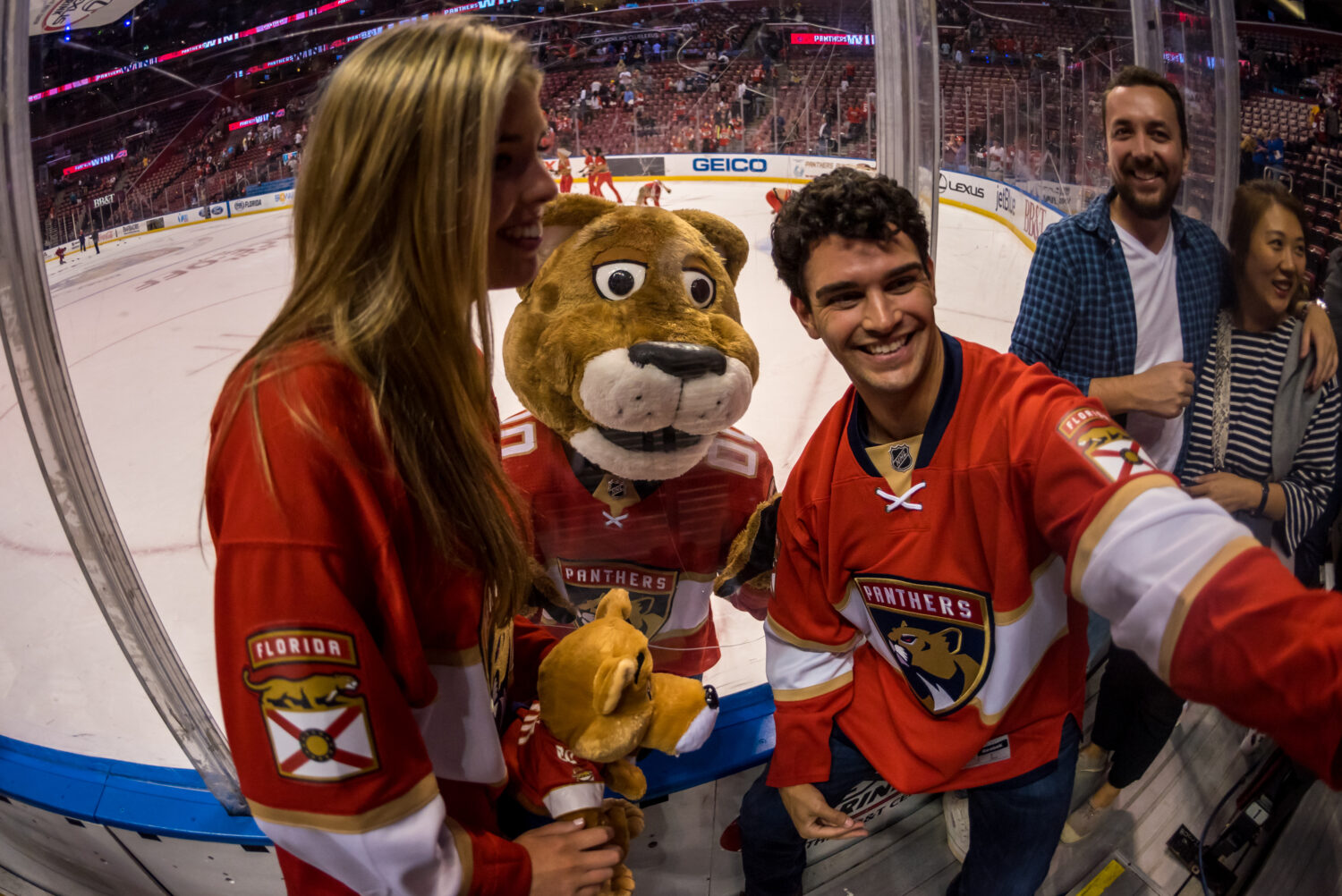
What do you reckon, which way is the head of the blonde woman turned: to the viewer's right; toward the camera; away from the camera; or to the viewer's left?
to the viewer's right

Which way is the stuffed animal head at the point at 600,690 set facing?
to the viewer's right

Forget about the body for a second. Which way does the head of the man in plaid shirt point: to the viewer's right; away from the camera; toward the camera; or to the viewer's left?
toward the camera

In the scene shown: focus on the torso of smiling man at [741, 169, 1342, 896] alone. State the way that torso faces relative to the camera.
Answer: toward the camera

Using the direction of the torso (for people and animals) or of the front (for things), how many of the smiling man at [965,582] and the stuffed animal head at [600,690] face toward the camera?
1

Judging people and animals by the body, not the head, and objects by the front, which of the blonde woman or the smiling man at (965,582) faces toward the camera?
the smiling man

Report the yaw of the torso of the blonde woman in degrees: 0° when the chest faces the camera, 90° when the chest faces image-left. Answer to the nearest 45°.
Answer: approximately 270°
